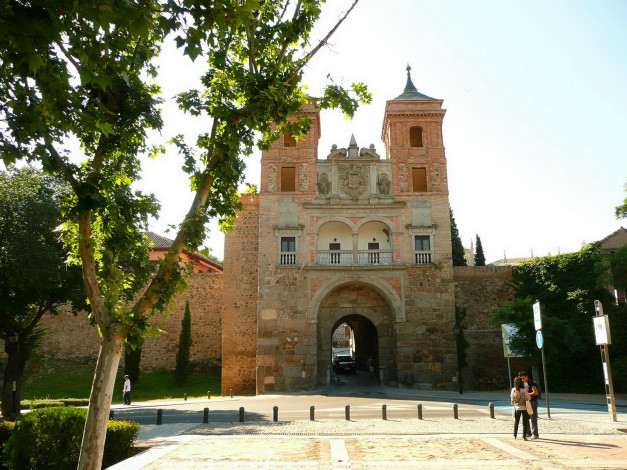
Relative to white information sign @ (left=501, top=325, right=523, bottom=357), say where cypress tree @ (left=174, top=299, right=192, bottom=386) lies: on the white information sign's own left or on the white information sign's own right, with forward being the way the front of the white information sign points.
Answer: on the white information sign's own right

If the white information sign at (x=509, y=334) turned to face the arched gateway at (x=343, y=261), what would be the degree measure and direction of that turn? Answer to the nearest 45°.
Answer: approximately 90° to its right

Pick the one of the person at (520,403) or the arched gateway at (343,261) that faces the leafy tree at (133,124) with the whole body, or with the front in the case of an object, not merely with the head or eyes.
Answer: the arched gateway

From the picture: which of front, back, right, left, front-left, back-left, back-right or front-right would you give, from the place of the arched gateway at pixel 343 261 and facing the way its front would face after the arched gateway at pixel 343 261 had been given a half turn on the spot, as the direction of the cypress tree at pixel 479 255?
front-right

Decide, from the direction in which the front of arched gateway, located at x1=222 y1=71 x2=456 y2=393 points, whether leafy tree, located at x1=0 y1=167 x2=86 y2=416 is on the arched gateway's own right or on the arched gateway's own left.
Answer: on the arched gateway's own right

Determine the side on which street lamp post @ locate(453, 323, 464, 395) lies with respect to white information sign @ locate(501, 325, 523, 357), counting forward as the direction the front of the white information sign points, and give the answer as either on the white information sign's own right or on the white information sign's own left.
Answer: on the white information sign's own right
